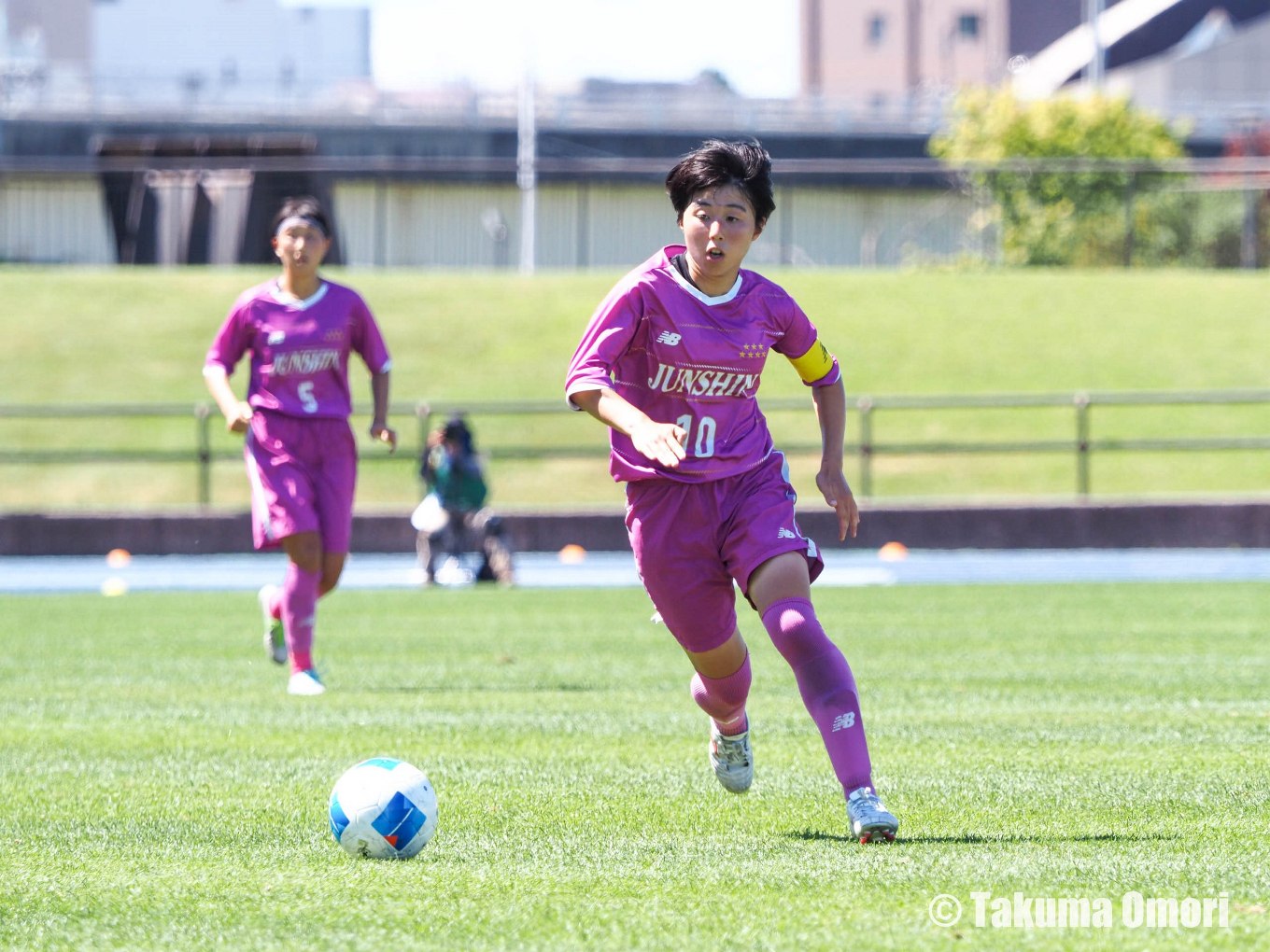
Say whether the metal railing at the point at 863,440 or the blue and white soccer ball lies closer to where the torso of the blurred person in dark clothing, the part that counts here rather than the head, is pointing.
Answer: the blue and white soccer ball

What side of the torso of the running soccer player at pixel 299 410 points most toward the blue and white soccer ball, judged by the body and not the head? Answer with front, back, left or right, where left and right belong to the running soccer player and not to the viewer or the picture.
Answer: front

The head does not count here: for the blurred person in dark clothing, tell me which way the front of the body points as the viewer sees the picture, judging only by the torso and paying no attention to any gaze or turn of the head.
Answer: toward the camera

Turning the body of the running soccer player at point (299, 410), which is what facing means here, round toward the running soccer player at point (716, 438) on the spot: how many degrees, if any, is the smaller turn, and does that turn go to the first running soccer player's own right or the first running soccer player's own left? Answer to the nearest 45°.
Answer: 0° — they already face them

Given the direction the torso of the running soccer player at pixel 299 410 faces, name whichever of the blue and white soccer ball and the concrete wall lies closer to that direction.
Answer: the blue and white soccer ball

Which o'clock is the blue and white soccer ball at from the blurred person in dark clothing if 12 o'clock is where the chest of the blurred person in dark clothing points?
The blue and white soccer ball is roughly at 12 o'clock from the blurred person in dark clothing.

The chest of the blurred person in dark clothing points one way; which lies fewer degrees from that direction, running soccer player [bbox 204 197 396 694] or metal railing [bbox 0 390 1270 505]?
the running soccer player

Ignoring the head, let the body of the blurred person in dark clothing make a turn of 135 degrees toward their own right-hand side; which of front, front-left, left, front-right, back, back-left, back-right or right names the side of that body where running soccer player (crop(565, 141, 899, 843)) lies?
back-left

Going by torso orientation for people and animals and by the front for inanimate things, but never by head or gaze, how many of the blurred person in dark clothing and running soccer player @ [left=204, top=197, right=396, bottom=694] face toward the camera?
2

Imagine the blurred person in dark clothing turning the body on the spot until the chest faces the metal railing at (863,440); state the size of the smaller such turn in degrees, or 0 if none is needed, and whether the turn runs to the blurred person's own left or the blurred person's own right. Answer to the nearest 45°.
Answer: approximately 135° to the blurred person's own left
